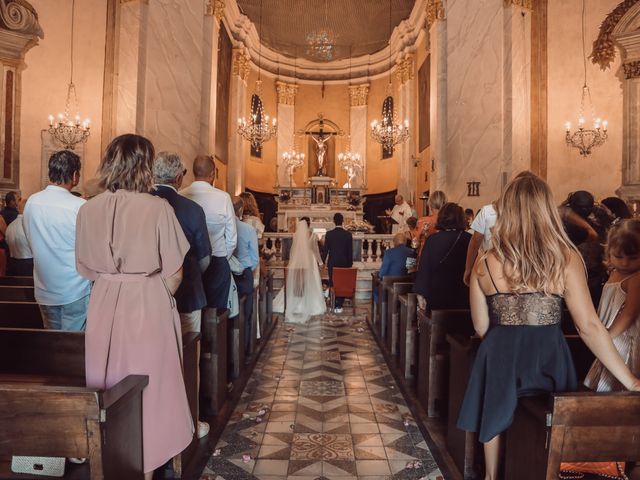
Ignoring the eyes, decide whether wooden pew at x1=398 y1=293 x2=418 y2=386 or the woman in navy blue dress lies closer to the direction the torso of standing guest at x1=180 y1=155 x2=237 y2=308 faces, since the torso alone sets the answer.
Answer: the wooden pew

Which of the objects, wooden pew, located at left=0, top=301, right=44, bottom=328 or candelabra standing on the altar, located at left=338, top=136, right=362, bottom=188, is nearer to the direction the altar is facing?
the wooden pew

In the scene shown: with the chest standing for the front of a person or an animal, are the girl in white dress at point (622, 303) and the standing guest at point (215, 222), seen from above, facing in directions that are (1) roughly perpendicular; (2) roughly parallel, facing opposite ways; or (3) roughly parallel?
roughly perpendicular

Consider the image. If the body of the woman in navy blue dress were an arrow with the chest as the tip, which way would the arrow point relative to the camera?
away from the camera

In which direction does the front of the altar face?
toward the camera

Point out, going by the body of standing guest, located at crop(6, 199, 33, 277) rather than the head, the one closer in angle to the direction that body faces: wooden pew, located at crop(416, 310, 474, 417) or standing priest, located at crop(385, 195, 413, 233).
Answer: the standing priest

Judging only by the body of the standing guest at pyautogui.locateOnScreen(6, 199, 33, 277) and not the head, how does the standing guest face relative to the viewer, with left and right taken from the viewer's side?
facing away from the viewer

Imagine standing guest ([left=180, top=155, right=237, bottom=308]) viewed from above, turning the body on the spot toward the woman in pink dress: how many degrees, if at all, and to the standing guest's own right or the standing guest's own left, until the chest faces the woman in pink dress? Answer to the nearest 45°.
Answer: approximately 180°

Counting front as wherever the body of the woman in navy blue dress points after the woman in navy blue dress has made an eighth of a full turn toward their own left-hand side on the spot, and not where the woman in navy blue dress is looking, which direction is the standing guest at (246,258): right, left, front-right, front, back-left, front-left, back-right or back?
front

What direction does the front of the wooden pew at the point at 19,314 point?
away from the camera

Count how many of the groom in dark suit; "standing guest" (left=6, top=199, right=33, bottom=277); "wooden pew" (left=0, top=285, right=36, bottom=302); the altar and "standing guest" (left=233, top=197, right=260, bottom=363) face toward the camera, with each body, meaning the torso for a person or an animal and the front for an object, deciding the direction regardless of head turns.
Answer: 1

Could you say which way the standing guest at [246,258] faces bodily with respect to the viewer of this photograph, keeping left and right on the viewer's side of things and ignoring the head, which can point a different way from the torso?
facing away from the viewer

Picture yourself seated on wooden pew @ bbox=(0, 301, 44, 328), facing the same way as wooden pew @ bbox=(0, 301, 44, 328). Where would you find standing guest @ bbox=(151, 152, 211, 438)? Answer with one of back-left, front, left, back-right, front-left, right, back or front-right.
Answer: back-right

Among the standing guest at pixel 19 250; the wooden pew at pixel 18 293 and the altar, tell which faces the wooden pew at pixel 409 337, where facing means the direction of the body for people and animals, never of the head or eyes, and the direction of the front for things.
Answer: the altar

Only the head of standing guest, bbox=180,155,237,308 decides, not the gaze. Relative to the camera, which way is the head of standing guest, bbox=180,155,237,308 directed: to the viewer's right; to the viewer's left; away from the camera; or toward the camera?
away from the camera

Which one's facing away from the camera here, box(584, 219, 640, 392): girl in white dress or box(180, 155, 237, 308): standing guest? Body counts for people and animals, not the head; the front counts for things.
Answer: the standing guest

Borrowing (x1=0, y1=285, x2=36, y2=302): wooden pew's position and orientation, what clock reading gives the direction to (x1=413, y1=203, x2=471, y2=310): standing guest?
The standing guest is roughly at 4 o'clock from the wooden pew.

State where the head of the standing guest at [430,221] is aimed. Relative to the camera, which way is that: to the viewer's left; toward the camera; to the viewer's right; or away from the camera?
away from the camera

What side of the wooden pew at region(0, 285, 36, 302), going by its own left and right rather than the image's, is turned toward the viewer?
back

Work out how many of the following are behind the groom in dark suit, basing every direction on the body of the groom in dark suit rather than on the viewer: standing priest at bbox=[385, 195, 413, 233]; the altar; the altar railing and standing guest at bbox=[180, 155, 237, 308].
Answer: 1

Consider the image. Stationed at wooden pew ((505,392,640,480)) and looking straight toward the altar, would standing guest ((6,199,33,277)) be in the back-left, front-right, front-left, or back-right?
front-left
